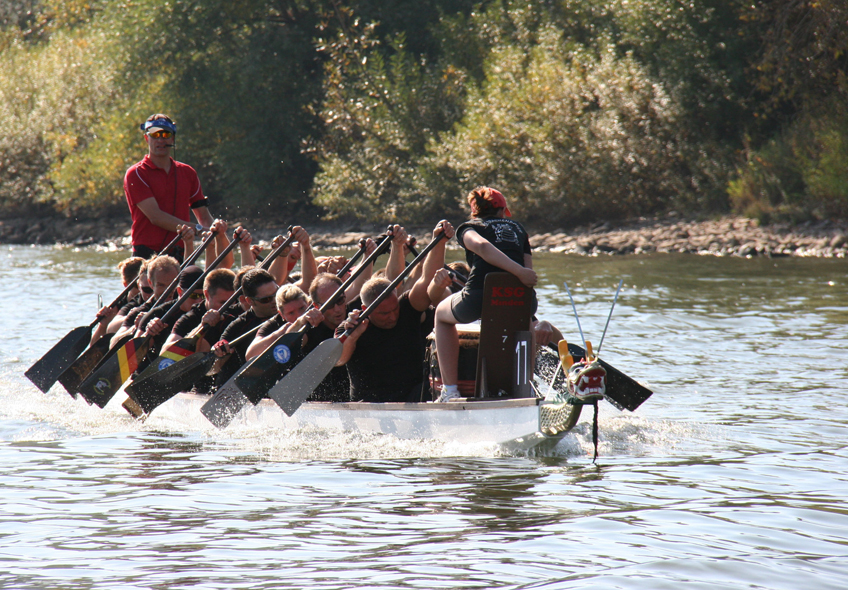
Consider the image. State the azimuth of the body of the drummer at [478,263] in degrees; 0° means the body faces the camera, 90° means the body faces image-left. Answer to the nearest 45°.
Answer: approximately 135°

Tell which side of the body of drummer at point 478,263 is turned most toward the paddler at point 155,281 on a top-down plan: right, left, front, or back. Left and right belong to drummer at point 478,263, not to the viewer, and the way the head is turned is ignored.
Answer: front

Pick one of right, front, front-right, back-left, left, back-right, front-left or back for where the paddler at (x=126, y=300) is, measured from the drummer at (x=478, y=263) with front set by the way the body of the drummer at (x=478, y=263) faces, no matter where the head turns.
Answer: front

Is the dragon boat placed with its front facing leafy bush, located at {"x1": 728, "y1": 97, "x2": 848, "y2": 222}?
no

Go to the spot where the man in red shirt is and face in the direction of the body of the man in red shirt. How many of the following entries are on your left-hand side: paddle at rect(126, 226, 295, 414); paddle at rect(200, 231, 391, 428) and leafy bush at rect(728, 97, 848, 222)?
1

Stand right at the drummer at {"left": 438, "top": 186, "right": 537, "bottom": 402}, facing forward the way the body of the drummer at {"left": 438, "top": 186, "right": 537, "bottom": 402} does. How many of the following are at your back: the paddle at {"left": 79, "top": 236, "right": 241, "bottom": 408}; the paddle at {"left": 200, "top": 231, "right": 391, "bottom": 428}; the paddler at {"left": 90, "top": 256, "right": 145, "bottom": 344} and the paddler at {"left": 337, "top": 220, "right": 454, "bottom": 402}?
0

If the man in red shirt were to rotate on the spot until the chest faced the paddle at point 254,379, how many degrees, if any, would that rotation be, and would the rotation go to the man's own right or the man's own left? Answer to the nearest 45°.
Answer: approximately 45° to the man's own right

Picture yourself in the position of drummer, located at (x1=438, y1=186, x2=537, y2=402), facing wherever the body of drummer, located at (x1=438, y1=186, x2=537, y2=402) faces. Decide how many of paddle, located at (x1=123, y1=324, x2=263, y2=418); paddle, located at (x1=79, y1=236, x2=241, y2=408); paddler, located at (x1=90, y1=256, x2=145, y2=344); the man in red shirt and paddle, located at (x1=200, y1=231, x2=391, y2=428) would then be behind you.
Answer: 0

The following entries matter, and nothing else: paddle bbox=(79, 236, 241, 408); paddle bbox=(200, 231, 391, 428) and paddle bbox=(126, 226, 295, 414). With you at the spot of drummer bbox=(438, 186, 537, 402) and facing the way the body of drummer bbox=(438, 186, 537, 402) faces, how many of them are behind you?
0

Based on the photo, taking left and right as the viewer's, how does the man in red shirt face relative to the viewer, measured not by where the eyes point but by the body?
facing the viewer and to the right of the viewer

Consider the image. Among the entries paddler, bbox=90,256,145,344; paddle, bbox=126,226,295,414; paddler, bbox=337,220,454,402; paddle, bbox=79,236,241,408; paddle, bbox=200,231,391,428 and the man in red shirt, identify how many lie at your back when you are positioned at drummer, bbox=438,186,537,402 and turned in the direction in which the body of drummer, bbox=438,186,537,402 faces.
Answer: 0

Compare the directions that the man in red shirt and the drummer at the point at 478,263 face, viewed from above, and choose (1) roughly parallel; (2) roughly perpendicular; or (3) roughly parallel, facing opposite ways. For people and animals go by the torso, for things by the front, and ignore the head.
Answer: roughly parallel, facing opposite ways

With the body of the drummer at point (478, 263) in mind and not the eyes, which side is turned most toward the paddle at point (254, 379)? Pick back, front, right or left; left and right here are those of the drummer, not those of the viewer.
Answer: front
